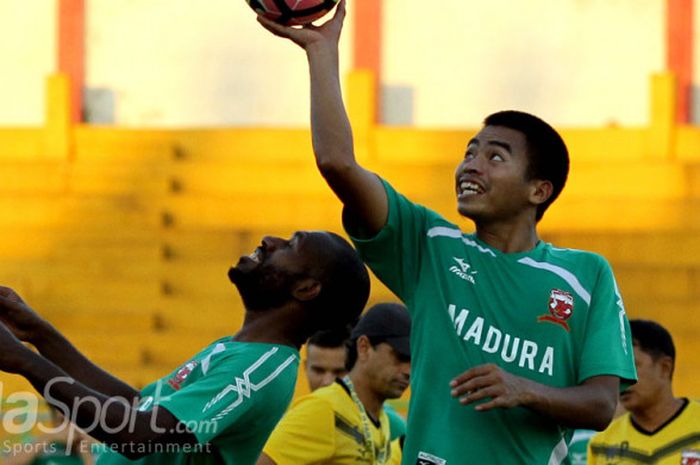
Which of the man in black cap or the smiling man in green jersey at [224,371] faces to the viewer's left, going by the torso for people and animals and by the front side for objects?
the smiling man in green jersey

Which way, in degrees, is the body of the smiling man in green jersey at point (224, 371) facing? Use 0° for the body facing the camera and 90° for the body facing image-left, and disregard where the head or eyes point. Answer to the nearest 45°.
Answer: approximately 90°

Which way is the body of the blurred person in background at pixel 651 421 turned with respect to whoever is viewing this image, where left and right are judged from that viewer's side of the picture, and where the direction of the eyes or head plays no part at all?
facing the viewer and to the left of the viewer

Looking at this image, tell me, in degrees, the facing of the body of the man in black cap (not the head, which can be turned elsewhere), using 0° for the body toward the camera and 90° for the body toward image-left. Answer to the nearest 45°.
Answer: approximately 315°

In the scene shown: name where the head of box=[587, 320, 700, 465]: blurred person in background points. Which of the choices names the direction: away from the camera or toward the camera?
toward the camera

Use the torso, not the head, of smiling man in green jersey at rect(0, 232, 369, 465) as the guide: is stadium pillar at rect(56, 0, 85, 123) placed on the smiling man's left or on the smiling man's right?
on the smiling man's right

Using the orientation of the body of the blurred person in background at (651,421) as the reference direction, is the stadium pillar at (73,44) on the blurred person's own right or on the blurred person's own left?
on the blurred person's own right

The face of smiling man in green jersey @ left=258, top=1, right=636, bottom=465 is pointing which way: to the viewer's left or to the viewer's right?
to the viewer's left

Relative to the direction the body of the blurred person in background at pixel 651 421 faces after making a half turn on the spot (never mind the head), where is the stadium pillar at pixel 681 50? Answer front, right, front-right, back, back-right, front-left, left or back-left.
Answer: front-left

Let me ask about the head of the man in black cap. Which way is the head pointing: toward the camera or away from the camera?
toward the camera

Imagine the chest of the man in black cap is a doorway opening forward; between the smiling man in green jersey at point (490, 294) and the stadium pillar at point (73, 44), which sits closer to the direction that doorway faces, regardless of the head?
the smiling man in green jersey

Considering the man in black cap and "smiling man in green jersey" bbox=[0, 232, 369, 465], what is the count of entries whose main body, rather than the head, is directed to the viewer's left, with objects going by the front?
1
